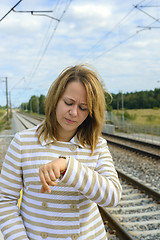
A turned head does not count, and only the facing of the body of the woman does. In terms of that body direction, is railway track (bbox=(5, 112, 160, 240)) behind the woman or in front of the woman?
behind

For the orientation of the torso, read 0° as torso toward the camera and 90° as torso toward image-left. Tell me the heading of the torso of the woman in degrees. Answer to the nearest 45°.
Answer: approximately 0°
